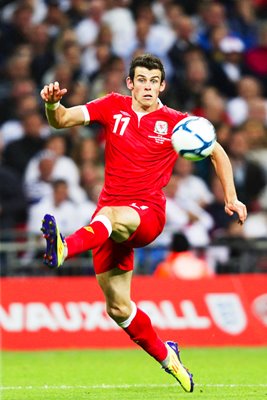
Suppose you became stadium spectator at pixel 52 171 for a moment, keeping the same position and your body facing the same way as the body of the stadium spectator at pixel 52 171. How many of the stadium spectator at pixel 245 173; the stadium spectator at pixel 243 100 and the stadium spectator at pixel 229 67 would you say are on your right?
0

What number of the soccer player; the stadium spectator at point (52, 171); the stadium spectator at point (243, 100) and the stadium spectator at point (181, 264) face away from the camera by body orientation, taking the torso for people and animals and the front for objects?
1

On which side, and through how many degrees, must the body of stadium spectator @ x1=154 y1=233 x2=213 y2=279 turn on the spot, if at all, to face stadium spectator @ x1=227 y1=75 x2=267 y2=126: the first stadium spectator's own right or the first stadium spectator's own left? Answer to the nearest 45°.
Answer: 0° — they already face them

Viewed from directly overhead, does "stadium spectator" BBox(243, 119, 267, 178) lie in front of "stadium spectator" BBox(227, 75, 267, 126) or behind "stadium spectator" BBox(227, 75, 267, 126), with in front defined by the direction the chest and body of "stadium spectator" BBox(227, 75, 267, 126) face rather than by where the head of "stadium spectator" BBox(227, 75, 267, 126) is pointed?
in front

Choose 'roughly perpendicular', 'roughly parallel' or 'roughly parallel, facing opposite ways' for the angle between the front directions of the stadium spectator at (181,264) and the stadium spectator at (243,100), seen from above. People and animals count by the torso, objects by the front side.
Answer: roughly parallel, facing opposite ways

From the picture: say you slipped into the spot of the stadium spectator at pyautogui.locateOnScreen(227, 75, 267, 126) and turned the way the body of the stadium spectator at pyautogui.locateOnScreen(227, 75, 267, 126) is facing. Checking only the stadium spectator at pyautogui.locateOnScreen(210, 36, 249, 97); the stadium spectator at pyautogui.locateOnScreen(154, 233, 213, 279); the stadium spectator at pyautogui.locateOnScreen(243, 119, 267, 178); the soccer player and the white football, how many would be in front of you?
4

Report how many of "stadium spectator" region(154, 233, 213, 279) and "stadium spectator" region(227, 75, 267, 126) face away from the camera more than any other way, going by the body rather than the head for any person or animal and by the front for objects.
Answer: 1

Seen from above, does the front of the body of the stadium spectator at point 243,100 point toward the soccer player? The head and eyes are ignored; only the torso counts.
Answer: yes

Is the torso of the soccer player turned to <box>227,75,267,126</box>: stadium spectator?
no

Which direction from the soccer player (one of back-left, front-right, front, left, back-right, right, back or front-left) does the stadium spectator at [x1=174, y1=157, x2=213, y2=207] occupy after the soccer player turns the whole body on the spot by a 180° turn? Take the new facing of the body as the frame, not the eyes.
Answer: front

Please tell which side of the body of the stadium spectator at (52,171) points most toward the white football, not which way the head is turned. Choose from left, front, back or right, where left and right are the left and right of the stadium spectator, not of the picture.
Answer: front

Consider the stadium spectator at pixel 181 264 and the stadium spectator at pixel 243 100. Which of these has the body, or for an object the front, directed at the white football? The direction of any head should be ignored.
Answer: the stadium spectator at pixel 243 100

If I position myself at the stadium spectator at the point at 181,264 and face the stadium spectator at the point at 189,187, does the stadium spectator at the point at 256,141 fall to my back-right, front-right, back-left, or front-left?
front-right

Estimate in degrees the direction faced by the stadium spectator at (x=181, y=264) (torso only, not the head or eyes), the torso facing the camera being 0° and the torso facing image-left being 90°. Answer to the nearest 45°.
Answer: approximately 180°

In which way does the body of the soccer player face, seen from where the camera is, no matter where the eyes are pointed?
toward the camera

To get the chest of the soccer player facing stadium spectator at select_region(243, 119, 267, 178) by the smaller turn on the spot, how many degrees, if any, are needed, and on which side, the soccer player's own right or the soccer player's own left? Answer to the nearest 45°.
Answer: approximately 180°

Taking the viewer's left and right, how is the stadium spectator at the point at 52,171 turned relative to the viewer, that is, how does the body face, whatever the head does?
facing the viewer

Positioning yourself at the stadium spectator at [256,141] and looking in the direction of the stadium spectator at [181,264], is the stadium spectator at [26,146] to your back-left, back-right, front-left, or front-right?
front-right
